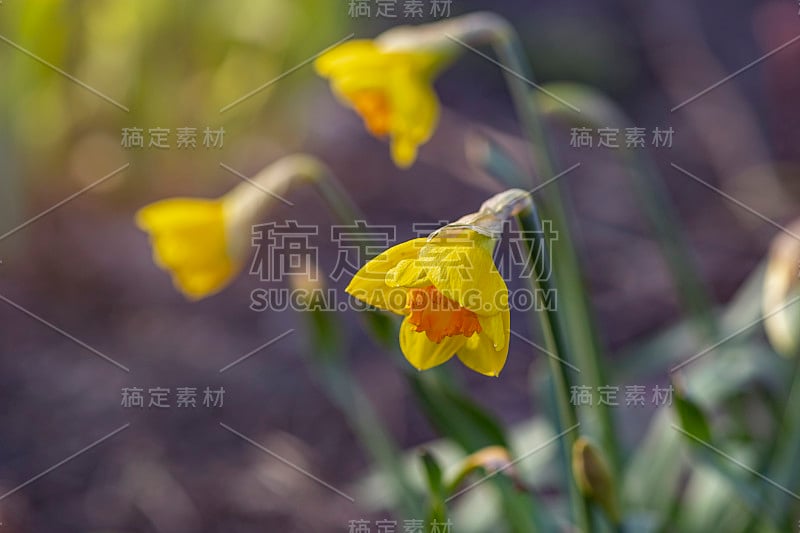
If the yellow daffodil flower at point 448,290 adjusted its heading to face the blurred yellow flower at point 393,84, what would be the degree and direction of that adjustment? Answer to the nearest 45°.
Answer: approximately 135° to its right

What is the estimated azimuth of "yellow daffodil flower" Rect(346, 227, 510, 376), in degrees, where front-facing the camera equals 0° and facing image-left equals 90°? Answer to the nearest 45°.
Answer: approximately 45°

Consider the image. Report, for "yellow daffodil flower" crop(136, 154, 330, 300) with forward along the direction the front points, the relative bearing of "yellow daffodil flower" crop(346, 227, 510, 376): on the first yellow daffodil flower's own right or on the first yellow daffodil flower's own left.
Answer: on the first yellow daffodil flower's own left

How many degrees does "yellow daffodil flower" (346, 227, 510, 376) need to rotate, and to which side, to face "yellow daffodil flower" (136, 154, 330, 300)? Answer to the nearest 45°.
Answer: approximately 90° to its right

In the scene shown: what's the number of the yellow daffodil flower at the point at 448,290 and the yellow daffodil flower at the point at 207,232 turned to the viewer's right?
0

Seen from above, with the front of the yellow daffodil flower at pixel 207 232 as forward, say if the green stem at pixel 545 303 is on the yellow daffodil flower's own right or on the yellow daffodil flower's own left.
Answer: on the yellow daffodil flower's own left

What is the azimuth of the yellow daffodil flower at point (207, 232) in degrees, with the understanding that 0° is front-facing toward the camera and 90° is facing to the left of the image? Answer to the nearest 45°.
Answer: approximately 90°
